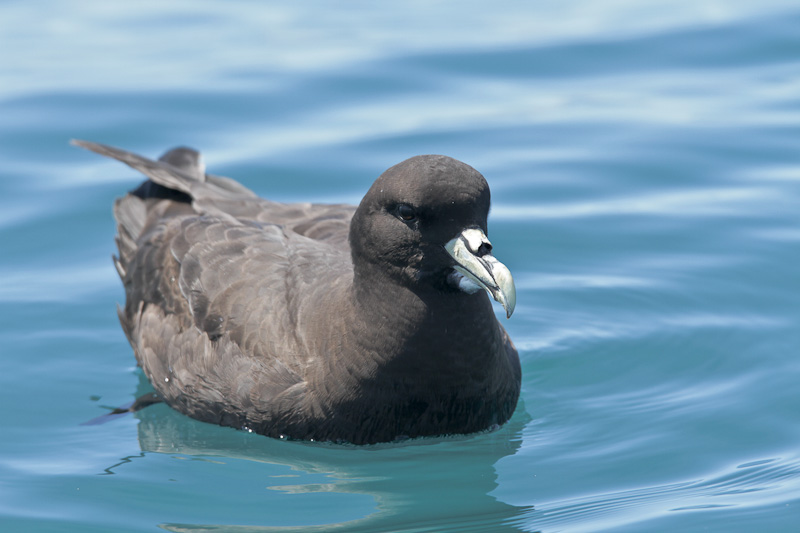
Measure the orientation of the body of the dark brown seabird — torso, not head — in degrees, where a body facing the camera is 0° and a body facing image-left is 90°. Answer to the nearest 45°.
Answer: approximately 315°
